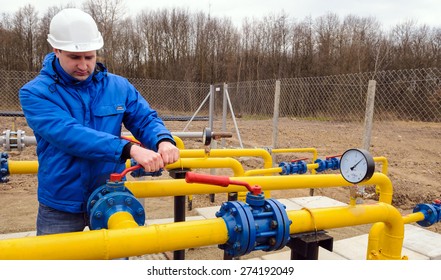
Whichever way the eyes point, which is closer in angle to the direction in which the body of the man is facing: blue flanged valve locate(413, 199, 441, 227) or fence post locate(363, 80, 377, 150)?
the blue flanged valve

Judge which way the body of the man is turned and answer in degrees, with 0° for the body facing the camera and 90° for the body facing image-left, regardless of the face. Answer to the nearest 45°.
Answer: approximately 315°

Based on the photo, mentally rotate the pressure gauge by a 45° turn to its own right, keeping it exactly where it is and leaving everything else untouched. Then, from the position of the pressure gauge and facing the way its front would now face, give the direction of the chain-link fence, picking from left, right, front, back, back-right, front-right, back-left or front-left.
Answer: right

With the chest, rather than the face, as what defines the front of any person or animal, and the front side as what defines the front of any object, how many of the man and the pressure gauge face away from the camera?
0

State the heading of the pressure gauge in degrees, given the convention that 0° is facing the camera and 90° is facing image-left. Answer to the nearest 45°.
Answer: approximately 45°

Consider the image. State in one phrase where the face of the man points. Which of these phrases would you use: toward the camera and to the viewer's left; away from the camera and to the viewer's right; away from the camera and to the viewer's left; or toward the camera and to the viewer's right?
toward the camera and to the viewer's right

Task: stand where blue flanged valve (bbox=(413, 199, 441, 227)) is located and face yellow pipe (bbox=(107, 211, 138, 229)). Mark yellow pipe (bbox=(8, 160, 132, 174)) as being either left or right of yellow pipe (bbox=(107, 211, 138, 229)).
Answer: right

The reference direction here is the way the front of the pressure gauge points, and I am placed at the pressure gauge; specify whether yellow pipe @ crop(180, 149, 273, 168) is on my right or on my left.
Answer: on my right

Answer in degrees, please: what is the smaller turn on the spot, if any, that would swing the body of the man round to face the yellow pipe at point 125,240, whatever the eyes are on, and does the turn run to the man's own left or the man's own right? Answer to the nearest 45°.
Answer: approximately 45° to the man's own right
